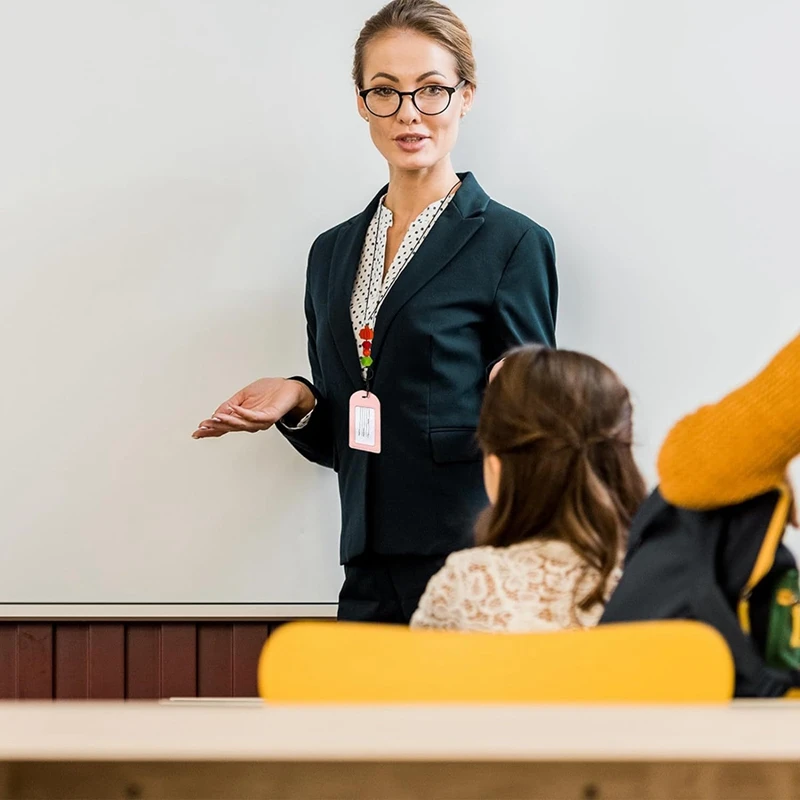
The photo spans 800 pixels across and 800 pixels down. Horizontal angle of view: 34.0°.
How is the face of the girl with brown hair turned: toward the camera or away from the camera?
away from the camera

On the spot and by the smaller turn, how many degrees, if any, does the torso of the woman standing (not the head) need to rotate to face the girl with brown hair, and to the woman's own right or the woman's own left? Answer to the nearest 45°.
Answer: approximately 45° to the woman's own left

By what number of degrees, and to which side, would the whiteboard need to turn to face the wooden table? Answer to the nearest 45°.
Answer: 0° — it already faces it

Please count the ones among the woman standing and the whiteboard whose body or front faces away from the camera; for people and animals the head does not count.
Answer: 0

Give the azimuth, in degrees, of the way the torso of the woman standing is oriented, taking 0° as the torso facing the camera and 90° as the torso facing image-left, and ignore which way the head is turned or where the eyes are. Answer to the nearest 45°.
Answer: approximately 45°

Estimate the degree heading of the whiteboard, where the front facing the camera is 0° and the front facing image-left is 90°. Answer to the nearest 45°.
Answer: approximately 0°

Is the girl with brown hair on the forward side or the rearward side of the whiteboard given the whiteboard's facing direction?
on the forward side

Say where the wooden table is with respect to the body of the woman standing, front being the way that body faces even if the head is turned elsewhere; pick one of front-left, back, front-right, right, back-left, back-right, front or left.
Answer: front-left
